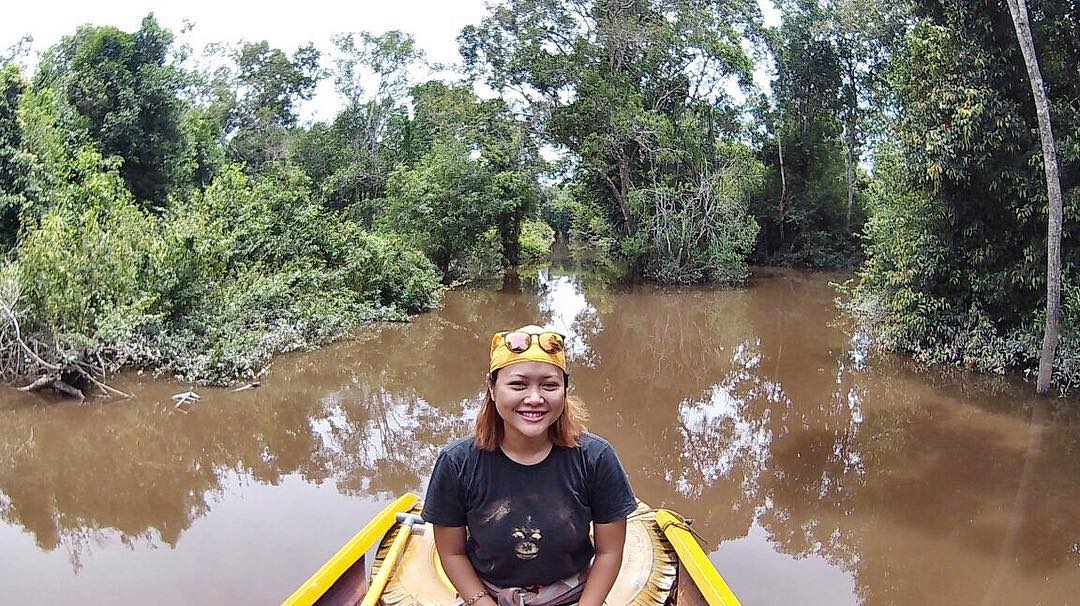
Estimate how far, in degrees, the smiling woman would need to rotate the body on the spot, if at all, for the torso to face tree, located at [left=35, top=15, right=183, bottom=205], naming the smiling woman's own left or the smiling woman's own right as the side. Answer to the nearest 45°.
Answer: approximately 135° to the smiling woman's own right

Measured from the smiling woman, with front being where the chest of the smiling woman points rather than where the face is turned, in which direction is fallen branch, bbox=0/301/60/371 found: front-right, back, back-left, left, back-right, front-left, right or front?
back-right

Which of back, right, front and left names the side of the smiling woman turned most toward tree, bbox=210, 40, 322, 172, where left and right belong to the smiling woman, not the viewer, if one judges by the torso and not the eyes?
back

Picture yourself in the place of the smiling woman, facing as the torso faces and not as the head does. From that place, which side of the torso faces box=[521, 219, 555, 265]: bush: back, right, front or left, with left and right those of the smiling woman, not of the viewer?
back

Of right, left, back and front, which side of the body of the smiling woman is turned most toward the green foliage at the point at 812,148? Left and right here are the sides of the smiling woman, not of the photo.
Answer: back

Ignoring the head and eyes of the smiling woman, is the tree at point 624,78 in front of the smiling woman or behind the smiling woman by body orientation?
behind

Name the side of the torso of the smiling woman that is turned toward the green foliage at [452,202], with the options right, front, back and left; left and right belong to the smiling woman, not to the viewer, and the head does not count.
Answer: back

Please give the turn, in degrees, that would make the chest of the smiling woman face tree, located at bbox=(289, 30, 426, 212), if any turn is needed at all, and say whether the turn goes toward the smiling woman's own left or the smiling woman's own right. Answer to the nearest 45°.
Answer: approximately 180°

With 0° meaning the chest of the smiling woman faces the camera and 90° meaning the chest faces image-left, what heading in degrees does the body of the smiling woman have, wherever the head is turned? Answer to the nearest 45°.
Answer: approximately 0°

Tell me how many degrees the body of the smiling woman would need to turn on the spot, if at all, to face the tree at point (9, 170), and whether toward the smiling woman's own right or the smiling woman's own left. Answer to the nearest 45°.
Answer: approximately 135° to the smiling woman's own right
